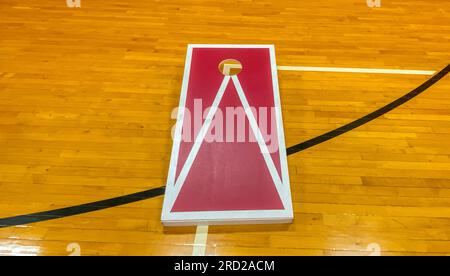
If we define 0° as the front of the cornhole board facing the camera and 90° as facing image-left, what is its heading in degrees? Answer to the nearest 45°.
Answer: approximately 0°
